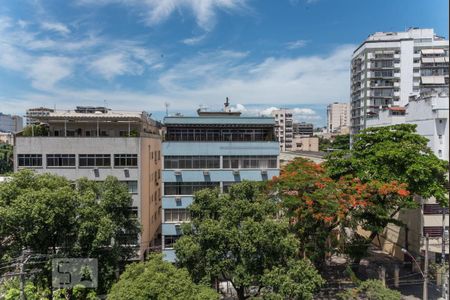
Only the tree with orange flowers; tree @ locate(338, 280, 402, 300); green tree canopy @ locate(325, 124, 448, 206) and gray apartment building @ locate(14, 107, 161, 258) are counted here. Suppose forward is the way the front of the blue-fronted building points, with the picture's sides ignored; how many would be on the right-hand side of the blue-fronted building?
1

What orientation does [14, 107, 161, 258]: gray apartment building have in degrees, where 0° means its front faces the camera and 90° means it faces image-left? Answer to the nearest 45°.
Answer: approximately 0°

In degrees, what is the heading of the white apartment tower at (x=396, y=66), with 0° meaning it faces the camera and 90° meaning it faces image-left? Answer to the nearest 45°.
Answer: approximately 0°

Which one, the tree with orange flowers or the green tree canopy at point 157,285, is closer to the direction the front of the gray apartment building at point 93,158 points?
the green tree canopy

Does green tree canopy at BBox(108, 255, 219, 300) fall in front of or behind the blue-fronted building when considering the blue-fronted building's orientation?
in front

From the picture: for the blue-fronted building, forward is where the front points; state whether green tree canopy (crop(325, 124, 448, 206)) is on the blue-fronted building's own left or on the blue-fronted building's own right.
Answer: on the blue-fronted building's own left

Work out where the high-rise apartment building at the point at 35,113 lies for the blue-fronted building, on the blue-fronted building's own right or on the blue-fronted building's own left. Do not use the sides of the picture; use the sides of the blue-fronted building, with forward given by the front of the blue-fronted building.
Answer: on the blue-fronted building's own right

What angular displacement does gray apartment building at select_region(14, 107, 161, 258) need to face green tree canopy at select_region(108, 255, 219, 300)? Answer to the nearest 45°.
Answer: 0° — it already faces it
